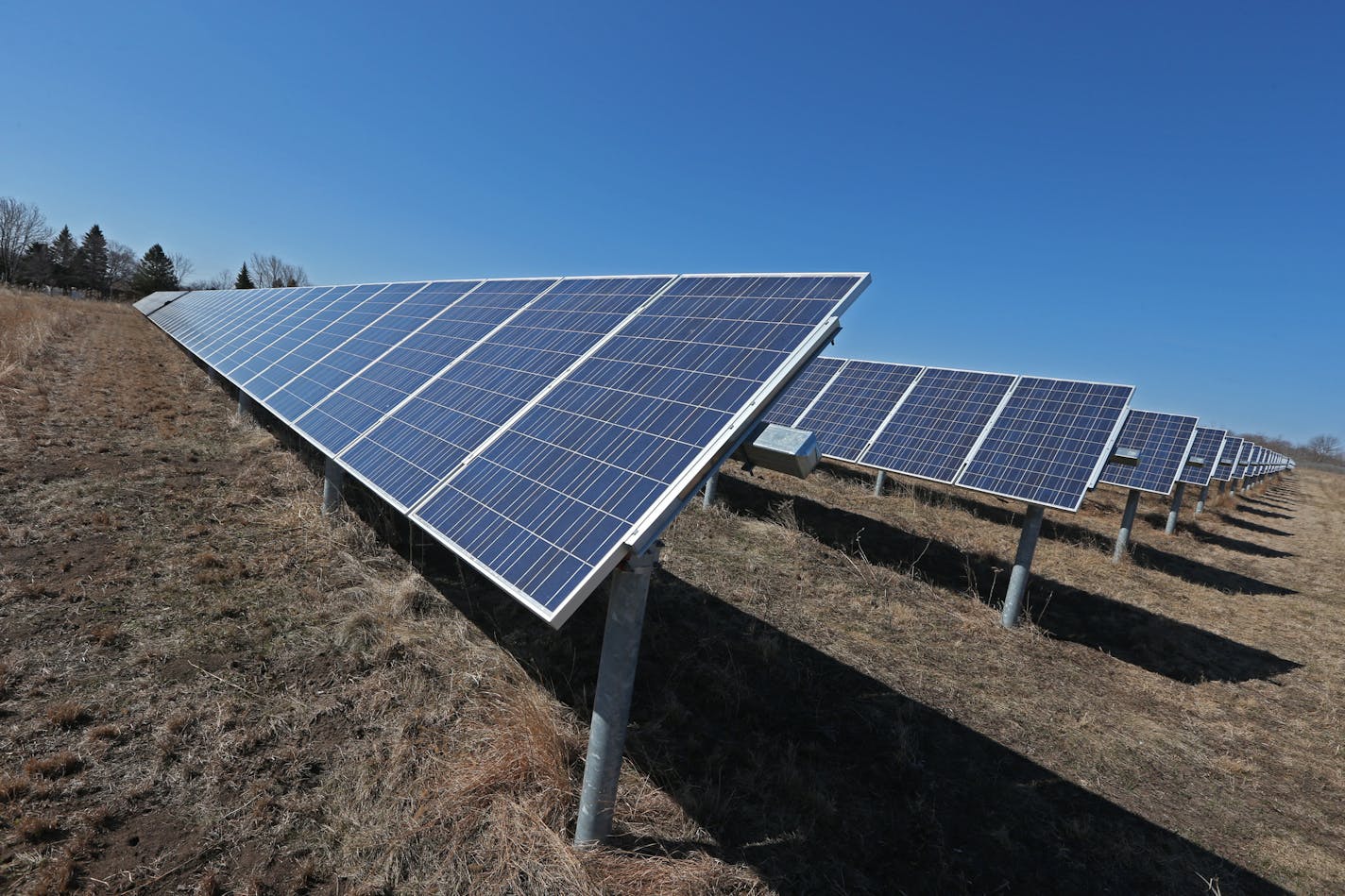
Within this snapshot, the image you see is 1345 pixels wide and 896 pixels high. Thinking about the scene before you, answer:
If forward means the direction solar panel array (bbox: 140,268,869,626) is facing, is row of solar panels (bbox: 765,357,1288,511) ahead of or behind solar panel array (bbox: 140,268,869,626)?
behind

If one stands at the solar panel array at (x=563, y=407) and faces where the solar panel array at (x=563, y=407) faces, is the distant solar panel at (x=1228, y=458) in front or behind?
behind

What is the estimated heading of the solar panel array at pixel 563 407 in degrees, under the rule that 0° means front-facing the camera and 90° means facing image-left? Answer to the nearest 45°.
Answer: approximately 45°
